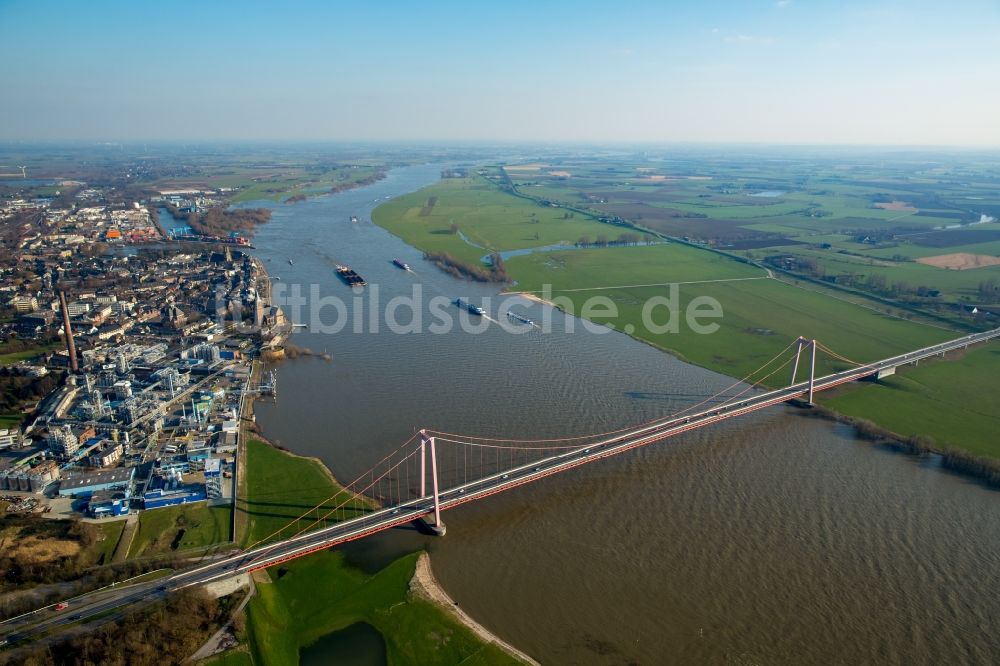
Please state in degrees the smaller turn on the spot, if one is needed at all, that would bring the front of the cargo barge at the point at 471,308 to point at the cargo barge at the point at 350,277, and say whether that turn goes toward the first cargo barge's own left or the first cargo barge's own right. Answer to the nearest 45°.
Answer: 0° — it already faces it

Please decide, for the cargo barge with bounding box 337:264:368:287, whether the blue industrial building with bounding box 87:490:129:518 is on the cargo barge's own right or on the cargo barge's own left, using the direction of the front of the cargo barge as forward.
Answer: on the cargo barge's own right

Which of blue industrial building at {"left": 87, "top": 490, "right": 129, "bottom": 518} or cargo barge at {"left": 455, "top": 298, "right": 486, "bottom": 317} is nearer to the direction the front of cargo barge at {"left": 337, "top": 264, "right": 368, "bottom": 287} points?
the cargo barge

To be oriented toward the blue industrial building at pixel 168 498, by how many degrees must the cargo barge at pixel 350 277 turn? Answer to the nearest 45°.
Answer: approximately 45° to its right

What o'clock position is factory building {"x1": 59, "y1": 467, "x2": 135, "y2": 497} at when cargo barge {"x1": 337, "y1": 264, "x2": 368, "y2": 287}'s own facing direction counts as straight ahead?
The factory building is roughly at 2 o'clock from the cargo barge.

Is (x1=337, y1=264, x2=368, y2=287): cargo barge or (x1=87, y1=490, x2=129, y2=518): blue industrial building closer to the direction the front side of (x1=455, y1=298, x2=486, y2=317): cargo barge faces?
the cargo barge

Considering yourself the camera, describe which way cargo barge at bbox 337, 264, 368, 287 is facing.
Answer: facing the viewer and to the right of the viewer

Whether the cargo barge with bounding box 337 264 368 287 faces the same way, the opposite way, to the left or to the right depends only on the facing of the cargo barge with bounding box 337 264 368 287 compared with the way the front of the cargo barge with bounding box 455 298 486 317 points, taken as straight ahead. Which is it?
the opposite way

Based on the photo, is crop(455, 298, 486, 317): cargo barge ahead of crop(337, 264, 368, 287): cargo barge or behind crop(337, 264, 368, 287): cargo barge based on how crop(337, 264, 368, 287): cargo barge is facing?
ahead
